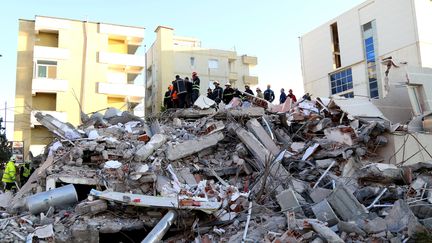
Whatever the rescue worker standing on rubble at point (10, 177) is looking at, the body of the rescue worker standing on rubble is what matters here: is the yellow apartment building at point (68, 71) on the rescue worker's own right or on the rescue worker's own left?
on the rescue worker's own left

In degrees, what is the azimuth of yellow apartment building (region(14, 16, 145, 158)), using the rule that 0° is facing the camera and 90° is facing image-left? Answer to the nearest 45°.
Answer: approximately 0°

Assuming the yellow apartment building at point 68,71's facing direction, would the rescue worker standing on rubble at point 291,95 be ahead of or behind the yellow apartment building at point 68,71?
ahead

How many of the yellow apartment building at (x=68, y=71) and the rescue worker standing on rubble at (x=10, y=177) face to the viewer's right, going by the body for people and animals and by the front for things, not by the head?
1

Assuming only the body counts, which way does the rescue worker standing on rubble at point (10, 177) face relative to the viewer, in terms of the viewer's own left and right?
facing to the right of the viewer

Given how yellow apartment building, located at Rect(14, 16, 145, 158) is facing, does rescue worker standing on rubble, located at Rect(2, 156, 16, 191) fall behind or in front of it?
in front

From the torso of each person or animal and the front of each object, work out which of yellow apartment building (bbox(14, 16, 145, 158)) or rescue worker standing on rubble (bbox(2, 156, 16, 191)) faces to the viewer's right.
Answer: the rescue worker standing on rubble

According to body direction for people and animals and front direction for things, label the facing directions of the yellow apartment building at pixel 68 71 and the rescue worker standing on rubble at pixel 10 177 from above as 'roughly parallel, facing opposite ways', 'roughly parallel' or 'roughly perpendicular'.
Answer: roughly perpendicular

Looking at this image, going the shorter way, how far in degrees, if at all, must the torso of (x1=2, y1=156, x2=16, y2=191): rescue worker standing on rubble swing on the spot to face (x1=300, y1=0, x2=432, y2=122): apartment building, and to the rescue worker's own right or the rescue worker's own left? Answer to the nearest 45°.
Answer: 0° — they already face it

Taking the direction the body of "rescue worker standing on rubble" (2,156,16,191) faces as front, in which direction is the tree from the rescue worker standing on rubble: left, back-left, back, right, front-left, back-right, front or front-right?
left
